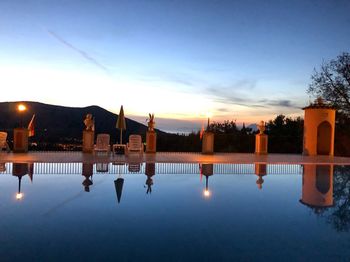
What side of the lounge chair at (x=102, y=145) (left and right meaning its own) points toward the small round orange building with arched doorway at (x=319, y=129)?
left

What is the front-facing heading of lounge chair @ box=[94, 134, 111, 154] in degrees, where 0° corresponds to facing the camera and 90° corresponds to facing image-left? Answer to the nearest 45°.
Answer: approximately 0°

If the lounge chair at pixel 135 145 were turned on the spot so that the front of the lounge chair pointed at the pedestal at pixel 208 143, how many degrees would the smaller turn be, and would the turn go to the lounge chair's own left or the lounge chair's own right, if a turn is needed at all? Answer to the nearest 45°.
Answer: approximately 135° to the lounge chair's own left

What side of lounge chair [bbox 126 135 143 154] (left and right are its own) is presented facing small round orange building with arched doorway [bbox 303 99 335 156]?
left

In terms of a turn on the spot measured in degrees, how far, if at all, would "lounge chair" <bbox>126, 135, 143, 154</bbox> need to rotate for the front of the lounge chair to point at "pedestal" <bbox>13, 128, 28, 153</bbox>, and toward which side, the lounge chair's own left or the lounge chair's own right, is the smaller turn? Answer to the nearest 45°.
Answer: approximately 90° to the lounge chair's own right

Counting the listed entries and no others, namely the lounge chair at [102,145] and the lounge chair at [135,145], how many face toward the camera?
2

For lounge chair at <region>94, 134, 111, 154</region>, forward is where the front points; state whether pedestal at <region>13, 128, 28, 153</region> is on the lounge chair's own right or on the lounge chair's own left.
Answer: on the lounge chair's own right

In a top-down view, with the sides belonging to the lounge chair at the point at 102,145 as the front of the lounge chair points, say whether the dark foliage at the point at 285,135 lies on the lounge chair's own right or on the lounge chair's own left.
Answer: on the lounge chair's own left
